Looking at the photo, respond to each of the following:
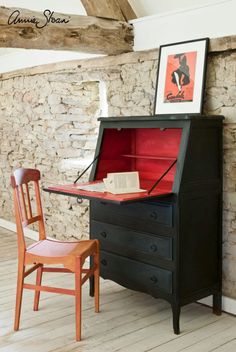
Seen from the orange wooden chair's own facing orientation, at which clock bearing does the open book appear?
The open book is roughly at 12 o'clock from the orange wooden chair.

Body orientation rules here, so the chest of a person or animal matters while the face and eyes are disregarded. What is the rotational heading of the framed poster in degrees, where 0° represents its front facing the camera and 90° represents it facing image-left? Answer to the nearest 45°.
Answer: approximately 45°

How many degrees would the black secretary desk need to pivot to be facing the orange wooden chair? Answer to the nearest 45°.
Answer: approximately 45° to its right

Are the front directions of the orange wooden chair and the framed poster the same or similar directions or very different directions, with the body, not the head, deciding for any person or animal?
very different directions

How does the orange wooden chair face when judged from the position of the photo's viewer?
facing to the right of the viewer

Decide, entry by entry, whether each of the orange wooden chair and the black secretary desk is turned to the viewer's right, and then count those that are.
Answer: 1

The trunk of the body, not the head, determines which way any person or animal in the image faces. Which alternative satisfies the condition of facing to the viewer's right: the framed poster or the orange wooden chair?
the orange wooden chair
